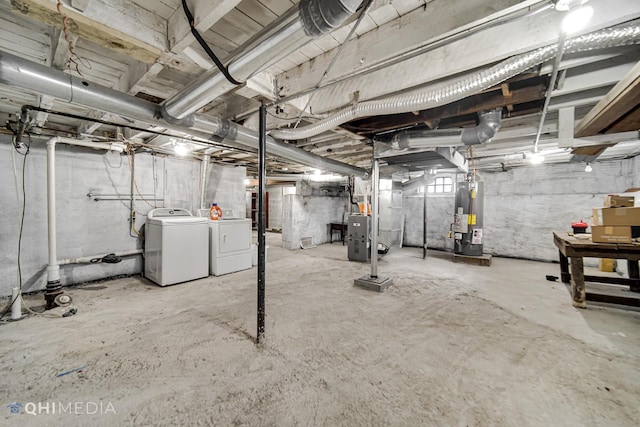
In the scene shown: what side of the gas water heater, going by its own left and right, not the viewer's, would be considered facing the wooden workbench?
left

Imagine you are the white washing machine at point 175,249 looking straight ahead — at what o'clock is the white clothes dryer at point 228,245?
the white clothes dryer at point 228,245 is roughly at 10 o'clock from the white washing machine at point 175,249.

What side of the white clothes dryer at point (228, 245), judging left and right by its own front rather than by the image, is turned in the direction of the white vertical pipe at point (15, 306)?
right

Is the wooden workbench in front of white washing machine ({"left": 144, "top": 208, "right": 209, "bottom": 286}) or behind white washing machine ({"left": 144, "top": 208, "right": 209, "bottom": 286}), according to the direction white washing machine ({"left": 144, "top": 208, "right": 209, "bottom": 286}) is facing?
in front

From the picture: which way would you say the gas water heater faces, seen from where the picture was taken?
facing the viewer and to the left of the viewer

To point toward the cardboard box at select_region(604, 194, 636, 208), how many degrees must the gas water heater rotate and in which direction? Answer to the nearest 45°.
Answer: approximately 90° to its left

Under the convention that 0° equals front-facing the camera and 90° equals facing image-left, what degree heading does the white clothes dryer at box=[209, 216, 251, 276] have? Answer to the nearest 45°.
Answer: approximately 315°

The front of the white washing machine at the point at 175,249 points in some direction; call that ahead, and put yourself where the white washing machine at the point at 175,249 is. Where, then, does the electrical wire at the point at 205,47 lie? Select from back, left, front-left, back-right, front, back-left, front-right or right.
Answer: front-right

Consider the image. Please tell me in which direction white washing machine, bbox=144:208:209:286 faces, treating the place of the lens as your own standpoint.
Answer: facing the viewer and to the right of the viewer

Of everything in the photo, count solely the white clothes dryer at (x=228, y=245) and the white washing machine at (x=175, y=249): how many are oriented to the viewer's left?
0

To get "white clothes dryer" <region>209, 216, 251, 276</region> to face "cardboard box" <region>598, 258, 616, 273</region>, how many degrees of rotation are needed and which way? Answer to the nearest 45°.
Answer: approximately 45° to its left

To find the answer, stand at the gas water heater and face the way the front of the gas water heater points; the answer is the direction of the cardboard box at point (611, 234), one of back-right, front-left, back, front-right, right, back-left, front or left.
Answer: left
